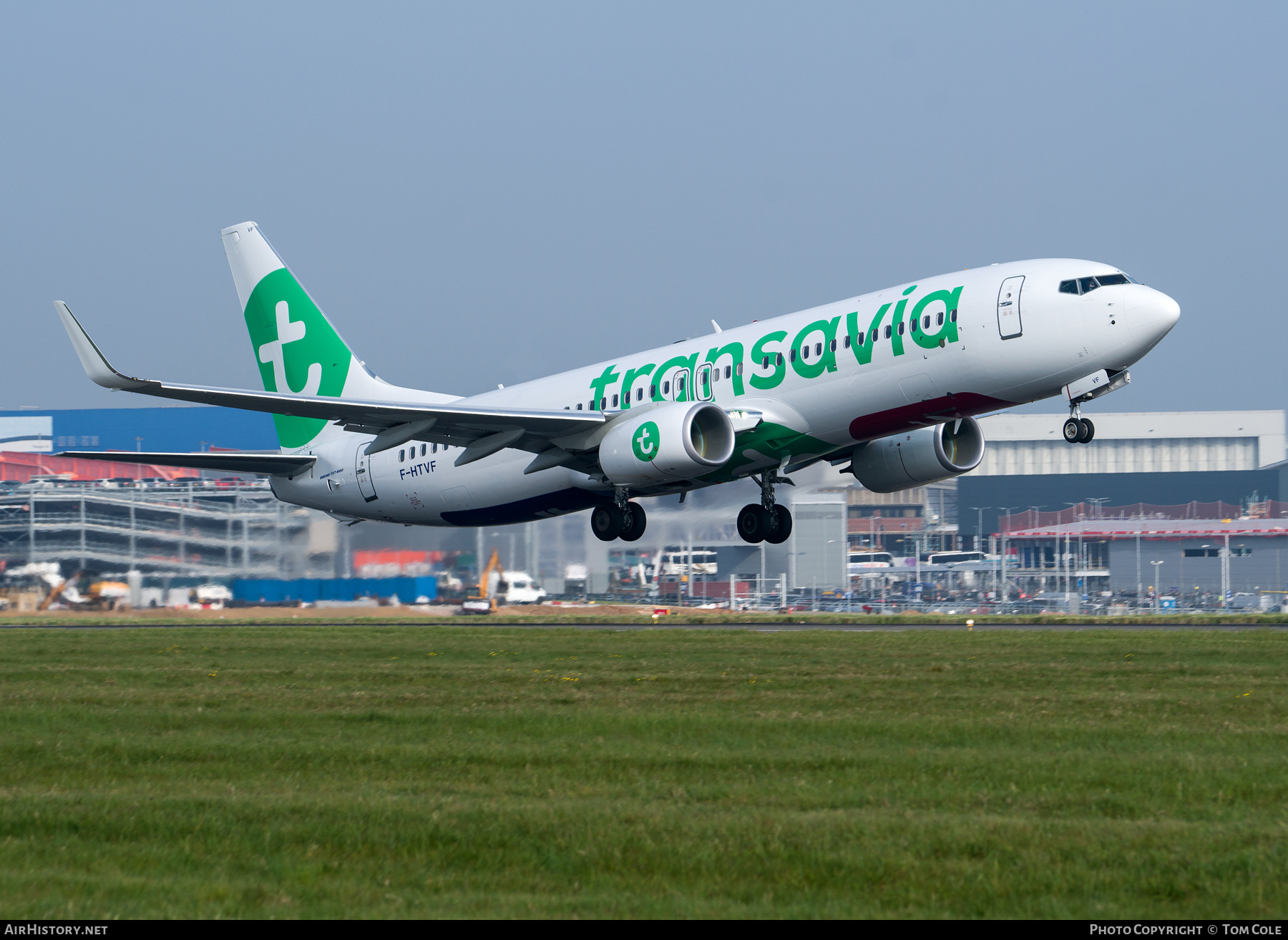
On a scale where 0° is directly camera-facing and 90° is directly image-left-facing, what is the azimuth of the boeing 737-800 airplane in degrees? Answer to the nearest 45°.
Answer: approximately 315°

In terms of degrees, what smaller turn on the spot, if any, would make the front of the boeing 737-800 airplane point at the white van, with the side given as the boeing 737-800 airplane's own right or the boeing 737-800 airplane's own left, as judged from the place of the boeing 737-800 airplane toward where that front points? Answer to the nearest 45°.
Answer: approximately 135° to the boeing 737-800 airplane's own left

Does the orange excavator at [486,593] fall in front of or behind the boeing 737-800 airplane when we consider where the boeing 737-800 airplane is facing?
behind
